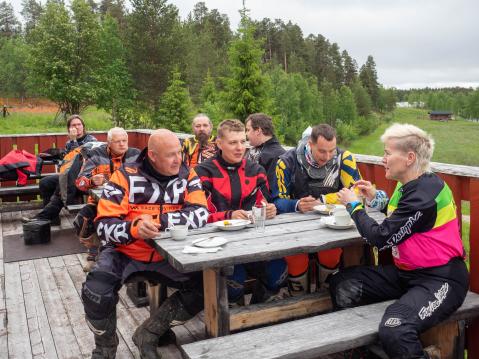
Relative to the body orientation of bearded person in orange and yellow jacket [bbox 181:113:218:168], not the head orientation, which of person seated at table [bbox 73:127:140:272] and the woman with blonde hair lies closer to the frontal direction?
the woman with blonde hair

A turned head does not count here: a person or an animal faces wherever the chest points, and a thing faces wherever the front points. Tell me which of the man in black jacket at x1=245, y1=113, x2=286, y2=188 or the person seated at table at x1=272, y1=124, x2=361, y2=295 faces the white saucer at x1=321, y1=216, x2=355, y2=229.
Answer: the person seated at table

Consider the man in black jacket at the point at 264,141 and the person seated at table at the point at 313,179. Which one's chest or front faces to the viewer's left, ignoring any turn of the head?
the man in black jacket

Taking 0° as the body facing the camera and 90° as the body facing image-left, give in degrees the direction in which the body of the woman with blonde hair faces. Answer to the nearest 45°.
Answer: approximately 90°

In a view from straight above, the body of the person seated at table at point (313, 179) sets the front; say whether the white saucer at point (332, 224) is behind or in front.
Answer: in front

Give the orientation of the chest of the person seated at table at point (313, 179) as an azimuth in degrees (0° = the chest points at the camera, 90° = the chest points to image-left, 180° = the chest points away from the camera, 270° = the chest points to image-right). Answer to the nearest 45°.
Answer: approximately 0°
